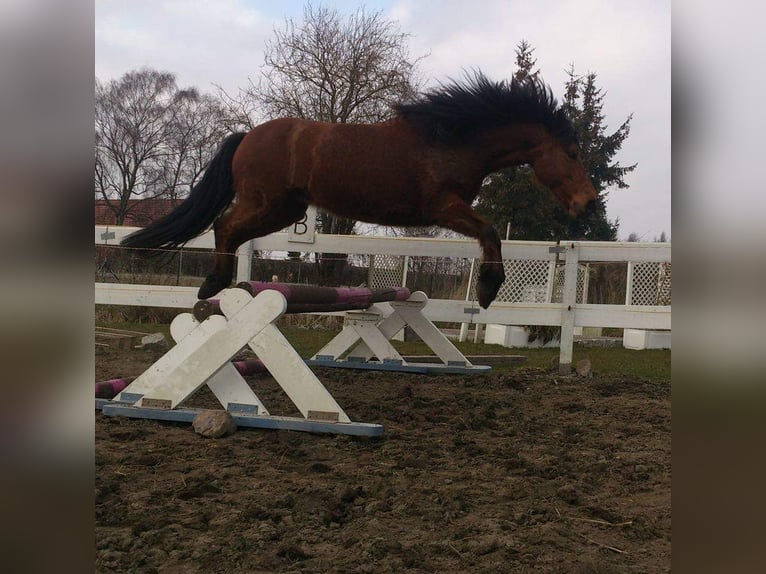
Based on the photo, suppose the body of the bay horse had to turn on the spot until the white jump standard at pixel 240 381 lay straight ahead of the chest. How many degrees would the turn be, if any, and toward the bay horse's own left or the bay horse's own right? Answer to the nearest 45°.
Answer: approximately 135° to the bay horse's own right

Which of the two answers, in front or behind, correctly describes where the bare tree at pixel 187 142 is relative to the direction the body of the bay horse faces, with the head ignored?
behind

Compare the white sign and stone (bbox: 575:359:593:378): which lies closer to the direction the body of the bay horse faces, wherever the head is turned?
the stone

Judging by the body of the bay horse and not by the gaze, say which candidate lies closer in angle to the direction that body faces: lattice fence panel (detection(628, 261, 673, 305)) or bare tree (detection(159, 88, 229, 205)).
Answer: the lattice fence panel

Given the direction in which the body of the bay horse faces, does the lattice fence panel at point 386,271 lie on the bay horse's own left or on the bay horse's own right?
on the bay horse's own left

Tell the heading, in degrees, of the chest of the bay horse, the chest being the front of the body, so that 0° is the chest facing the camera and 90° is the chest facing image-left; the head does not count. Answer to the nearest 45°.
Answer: approximately 270°

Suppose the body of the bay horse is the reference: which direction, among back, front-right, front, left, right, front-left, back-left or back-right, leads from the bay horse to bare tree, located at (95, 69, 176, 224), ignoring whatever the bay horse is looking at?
back

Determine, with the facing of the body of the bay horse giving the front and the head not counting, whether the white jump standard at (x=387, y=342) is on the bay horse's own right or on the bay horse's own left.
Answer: on the bay horse's own left

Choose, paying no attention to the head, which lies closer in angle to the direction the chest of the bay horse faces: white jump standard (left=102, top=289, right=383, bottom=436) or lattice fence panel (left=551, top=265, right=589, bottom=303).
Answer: the lattice fence panel
